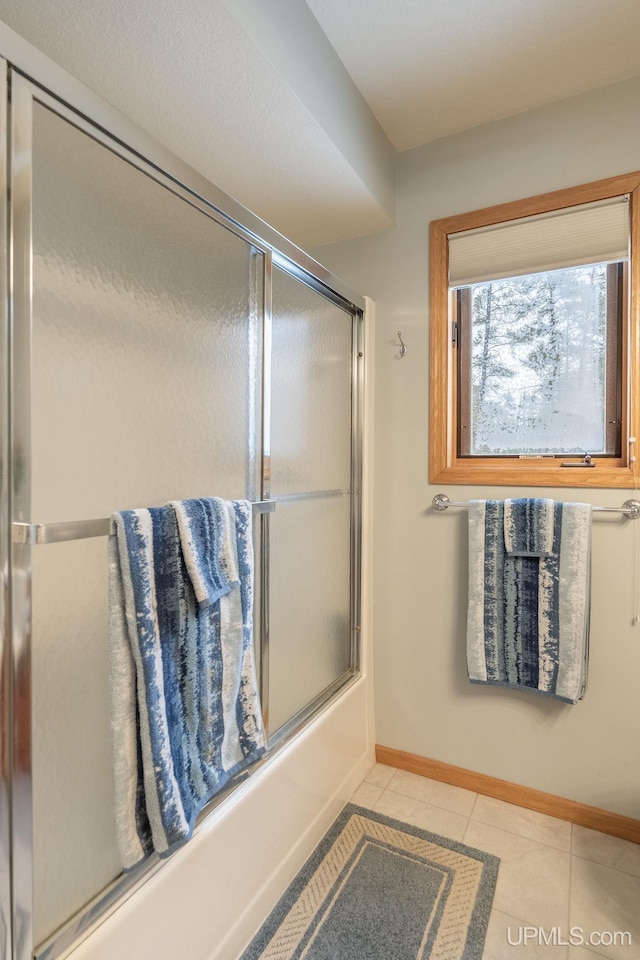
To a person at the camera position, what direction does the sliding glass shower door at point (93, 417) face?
facing the viewer and to the right of the viewer

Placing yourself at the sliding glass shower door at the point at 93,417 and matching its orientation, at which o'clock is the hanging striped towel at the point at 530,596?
The hanging striped towel is roughly at 10 o'clock from the sliding glass shower door.

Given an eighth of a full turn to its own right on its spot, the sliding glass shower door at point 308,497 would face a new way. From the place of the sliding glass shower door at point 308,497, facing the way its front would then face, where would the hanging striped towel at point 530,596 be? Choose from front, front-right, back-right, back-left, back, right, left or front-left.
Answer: left

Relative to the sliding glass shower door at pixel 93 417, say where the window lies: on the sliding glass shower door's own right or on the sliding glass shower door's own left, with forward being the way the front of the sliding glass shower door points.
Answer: on the sliding glass shower door's own left

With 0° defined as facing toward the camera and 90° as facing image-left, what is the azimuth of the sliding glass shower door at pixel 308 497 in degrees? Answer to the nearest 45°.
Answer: approximately 315°

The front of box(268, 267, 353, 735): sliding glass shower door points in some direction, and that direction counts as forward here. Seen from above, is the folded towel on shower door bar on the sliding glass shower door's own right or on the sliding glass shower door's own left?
on the sliding glass shower door's own right
